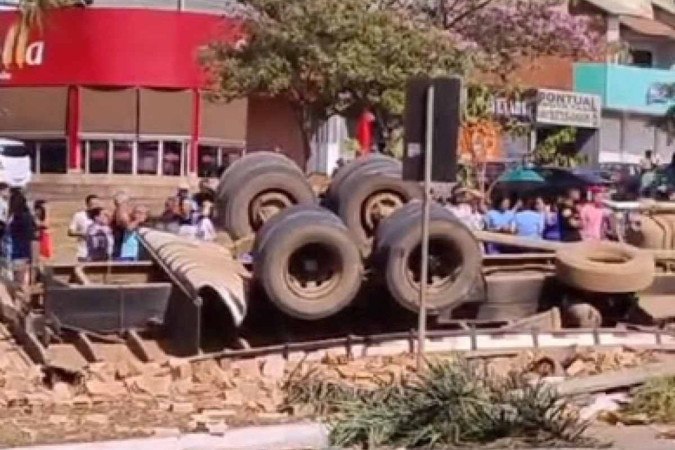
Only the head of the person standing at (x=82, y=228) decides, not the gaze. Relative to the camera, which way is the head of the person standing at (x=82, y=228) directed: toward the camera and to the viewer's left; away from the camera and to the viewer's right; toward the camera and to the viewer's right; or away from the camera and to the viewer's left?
toward the camera and to the viewer's right

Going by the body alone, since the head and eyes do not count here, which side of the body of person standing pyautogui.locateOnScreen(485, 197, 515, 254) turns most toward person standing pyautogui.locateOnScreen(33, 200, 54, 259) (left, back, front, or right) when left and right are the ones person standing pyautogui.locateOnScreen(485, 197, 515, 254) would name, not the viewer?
right

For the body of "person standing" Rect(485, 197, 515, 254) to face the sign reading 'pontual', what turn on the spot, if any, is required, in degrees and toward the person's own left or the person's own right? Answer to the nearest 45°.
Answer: approximately 180°

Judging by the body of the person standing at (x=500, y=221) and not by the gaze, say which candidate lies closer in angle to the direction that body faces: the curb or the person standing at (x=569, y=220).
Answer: the curb

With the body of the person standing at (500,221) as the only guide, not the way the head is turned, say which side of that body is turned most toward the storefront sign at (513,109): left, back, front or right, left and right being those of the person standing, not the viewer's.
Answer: back

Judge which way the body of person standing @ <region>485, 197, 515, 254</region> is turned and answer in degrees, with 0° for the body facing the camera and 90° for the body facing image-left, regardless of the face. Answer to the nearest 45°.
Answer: approximately 0°
